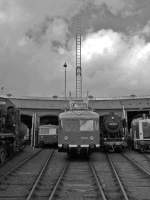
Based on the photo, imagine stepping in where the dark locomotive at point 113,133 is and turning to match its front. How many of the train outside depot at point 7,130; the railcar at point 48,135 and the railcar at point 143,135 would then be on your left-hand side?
1

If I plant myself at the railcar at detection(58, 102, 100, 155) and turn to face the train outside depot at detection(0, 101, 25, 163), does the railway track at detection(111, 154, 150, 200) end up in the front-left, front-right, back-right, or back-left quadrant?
back-left

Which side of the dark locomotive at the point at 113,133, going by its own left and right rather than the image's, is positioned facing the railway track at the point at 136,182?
front

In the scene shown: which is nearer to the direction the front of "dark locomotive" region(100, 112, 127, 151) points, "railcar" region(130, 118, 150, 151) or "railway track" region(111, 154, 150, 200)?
the railway track

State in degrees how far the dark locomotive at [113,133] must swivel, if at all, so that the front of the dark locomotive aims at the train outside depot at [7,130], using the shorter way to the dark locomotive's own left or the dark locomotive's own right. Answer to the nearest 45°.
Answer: approximately 45° to the dark locomotive's own right

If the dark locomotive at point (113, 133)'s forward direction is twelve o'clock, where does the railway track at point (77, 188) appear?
The railway track is roughly at 12 o'clock from the dark locomotive.

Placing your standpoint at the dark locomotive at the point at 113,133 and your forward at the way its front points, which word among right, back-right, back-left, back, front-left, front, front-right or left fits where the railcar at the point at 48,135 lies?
back-right

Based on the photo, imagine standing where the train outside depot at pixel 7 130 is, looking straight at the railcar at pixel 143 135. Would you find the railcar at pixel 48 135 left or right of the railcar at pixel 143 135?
left

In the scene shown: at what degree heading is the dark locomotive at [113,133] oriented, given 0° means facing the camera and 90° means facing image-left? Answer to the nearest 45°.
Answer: approximately 0°

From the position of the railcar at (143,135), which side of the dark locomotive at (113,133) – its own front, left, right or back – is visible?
left
